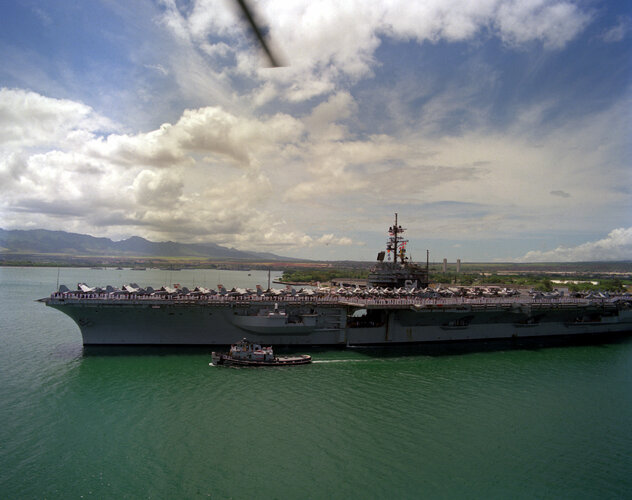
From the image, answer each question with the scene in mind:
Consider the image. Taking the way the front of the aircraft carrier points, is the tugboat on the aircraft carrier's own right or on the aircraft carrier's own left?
on the aircraft carrier's own left

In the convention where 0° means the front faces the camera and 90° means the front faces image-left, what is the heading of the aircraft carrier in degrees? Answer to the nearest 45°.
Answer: approximately 90°

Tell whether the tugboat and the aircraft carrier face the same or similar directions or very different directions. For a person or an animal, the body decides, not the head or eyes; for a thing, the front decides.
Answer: same or similar directions

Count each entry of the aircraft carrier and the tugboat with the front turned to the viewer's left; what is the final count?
2

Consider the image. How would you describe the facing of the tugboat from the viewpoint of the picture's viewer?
facing to the left of the viewer
